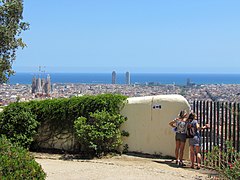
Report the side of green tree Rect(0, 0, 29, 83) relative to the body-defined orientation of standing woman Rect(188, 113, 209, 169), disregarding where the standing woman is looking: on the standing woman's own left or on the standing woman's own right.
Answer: on the standing woman's own left
